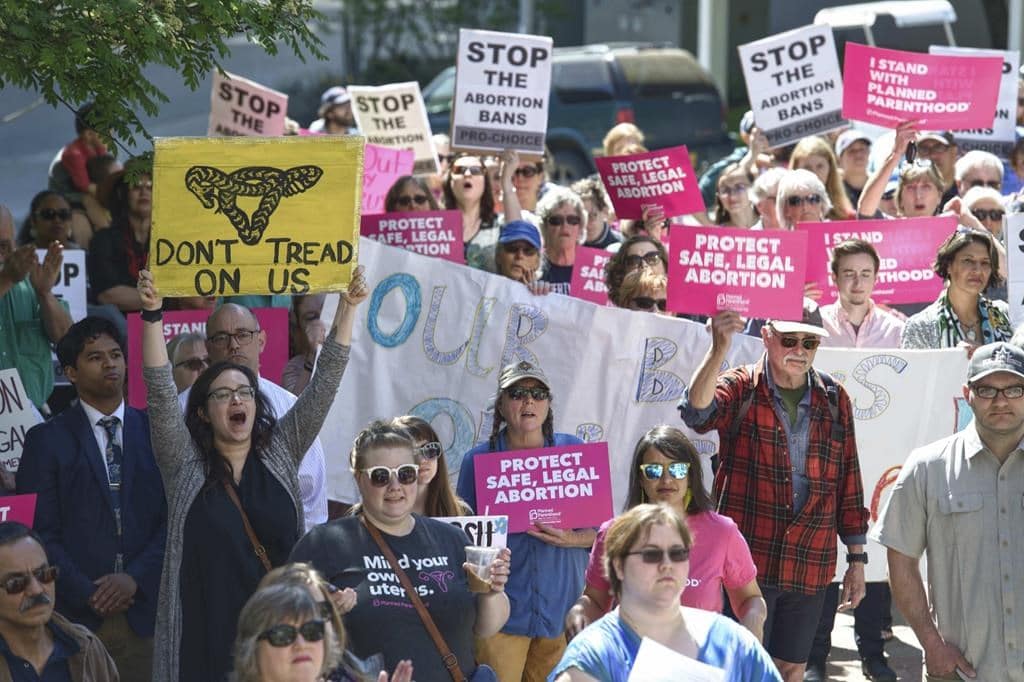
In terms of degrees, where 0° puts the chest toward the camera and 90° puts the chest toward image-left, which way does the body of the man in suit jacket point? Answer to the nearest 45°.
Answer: approximately 315°

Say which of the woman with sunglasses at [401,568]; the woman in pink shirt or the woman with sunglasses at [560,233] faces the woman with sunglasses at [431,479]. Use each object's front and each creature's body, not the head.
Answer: the woman with sunglasses at [560,233]

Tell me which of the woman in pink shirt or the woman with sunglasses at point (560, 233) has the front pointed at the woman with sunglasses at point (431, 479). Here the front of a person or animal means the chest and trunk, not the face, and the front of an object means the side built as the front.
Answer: the woman with sunglasses at point (560, 233)

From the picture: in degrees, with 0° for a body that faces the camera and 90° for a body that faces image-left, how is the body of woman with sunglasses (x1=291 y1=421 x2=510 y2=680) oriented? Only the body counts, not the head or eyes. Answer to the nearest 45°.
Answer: approximately 0°

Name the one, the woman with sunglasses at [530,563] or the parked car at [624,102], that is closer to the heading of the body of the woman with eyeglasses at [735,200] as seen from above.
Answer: the woman with sunglasses

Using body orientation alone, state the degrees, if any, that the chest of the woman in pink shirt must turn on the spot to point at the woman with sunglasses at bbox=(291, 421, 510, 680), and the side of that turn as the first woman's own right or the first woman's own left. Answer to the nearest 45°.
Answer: approximately 45° to the first woman's own right

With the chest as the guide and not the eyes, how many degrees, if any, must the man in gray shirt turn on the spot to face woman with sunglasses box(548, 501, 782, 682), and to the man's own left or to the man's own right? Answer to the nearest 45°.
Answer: approximately 45° to the man's own right

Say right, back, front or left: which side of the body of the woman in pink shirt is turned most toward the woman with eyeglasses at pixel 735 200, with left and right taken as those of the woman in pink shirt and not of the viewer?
back

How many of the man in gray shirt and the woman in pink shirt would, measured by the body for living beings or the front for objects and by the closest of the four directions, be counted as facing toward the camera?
2
